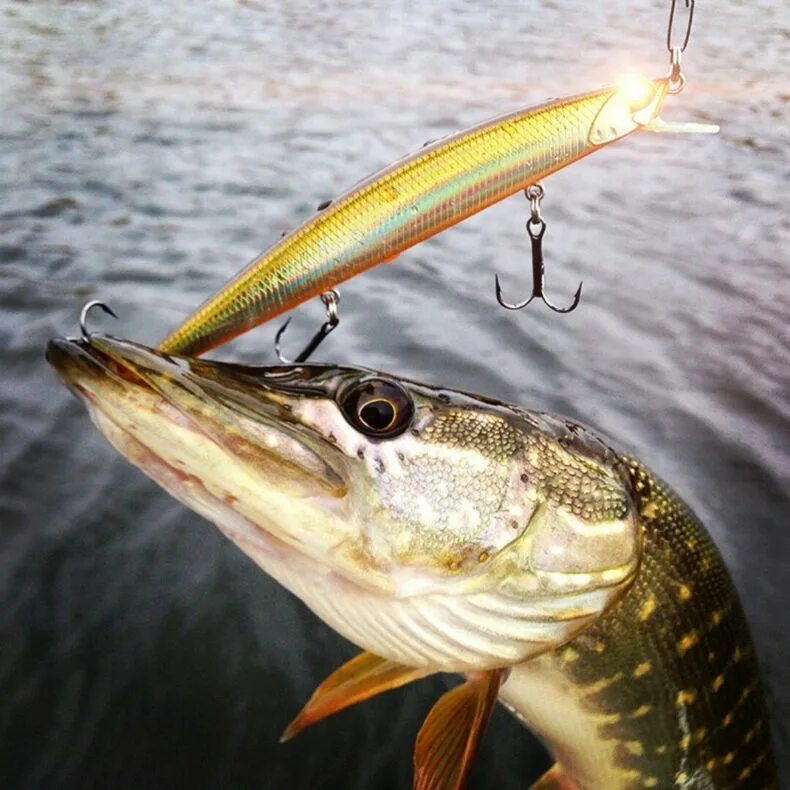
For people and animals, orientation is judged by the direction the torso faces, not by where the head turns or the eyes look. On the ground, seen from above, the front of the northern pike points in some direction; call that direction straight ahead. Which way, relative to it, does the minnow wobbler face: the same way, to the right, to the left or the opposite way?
the opposite way

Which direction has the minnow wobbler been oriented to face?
to the viewer's right

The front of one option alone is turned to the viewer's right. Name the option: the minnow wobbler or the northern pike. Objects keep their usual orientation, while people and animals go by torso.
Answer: the minnow wobbler

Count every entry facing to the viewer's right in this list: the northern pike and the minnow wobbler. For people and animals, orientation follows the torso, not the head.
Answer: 1

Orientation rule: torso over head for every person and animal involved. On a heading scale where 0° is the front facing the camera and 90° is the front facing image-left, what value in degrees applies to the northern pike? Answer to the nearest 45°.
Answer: approximately 90°
